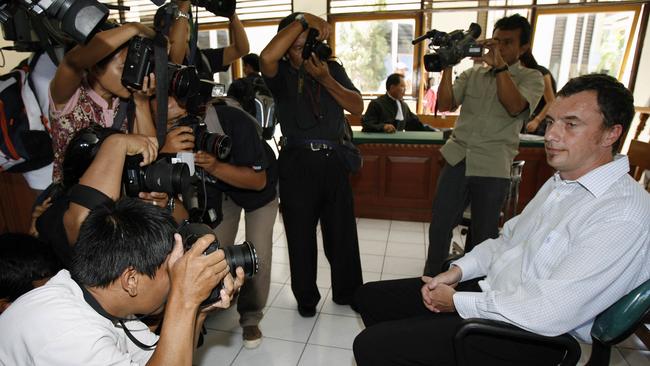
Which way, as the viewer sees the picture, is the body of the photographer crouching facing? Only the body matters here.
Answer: to the viewer's right

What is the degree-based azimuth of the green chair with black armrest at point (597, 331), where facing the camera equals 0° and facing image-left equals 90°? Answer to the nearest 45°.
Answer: approximately 90°

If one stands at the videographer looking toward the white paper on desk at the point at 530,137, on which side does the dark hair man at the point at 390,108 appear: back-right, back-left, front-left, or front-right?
front-left

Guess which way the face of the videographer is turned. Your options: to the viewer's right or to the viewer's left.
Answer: to the viewer's left

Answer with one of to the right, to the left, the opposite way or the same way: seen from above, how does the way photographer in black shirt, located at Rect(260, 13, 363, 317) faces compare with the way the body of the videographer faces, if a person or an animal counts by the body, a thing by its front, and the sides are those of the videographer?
to the left

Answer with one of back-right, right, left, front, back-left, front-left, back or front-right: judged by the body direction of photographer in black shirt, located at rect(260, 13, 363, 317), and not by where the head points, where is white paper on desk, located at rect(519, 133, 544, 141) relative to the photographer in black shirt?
back-left

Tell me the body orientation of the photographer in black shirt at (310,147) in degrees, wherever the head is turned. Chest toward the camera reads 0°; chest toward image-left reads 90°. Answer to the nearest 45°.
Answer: approximately 0°

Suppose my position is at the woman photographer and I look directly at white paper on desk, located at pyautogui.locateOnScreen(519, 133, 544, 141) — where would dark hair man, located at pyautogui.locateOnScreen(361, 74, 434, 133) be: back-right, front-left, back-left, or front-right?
front-left

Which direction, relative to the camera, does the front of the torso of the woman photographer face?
to the viewer's right

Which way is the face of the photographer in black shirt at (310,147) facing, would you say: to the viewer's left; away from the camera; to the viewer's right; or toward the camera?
toward the camera

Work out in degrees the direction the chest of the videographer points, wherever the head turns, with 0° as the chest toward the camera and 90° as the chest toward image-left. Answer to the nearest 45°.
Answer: approximately 45°

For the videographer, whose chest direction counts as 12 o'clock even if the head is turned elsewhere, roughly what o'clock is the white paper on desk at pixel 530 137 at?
The white paper on desk is roughly at 5 o'clock from the videographer.

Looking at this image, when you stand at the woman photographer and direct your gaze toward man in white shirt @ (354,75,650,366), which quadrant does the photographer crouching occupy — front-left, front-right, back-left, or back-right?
front-right

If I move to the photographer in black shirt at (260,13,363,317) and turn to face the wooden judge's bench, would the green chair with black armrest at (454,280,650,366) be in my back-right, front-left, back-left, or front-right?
back-right

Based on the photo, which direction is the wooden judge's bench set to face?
toward the camera

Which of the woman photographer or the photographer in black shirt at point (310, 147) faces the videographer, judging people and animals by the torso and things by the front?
the woman photographer

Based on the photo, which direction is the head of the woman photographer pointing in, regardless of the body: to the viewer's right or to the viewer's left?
to the viewer's right
